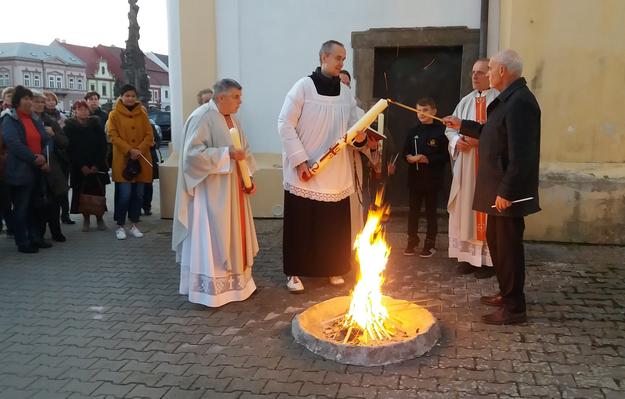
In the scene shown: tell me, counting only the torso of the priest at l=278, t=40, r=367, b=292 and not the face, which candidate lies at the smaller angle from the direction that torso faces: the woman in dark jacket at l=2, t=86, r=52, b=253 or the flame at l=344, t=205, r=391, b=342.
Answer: the flame

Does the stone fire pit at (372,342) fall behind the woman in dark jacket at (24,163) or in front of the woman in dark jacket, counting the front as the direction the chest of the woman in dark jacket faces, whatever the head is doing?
in front

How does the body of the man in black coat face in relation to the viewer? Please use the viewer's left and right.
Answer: facing to the left of the viewer

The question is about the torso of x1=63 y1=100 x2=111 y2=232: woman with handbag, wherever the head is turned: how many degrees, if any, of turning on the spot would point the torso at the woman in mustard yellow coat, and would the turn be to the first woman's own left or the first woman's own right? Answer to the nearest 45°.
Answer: approximately 45° to the first woman's own left

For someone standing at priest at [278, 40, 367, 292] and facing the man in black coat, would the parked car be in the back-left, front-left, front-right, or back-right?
back-left

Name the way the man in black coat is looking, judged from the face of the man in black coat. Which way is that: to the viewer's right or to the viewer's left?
to the viewer's left
